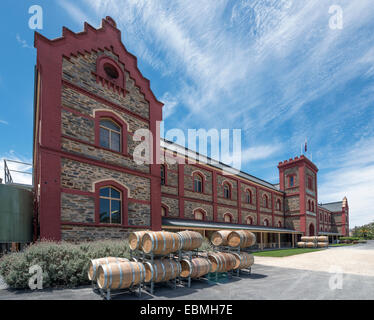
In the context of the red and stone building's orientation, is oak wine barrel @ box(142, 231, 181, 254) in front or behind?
in front

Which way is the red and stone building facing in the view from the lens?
facing the viewer and to the right of the viewer

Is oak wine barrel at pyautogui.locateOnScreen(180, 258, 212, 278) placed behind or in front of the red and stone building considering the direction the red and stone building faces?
in front

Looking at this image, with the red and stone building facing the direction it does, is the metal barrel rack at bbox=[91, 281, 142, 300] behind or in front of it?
in front

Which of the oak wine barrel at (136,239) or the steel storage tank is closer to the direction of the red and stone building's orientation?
the oak wine barrel
